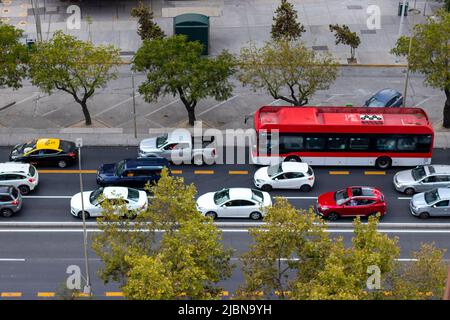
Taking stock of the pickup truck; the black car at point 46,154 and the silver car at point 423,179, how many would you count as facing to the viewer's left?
3

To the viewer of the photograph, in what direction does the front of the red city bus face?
facing to the left of the viewer

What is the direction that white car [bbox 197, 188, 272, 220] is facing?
to the viewer's left

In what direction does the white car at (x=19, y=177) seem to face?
to the viewer's left

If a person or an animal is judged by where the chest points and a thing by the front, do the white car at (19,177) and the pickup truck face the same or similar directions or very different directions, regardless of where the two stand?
same or similar directions

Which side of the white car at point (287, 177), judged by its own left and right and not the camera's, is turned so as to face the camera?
left

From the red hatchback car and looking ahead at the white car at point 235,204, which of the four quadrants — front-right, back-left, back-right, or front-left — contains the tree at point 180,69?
front-right

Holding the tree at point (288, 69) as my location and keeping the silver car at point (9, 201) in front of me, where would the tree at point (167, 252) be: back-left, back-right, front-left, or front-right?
front-left

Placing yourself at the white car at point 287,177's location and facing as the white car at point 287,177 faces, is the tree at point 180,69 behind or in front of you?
in front

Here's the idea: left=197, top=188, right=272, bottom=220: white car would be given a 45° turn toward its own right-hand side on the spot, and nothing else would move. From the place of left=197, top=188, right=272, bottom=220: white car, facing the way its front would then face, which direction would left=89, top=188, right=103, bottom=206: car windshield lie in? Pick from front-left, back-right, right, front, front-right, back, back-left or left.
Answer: front-left

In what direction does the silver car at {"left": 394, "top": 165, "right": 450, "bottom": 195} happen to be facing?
to the viewer's left
